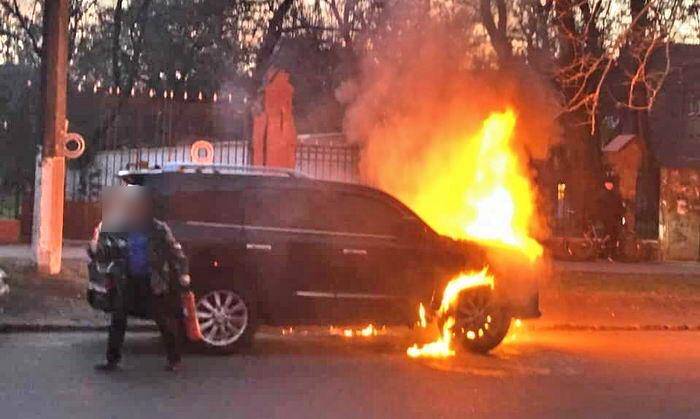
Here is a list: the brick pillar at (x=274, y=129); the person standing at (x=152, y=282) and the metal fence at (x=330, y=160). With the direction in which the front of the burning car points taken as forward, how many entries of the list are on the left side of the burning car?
2

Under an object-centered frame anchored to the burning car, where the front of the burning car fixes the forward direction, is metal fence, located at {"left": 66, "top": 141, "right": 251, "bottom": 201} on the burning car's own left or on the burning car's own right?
on the burning car's own left

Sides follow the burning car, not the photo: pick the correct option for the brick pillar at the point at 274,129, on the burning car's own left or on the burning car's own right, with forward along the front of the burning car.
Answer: on the burning car's own left

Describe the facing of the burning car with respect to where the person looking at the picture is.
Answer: facing to the right of the viewer

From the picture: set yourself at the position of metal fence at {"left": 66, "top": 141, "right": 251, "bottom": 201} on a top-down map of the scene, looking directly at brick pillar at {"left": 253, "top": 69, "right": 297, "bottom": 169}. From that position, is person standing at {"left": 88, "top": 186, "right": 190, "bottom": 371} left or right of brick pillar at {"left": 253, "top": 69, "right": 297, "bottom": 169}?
right
